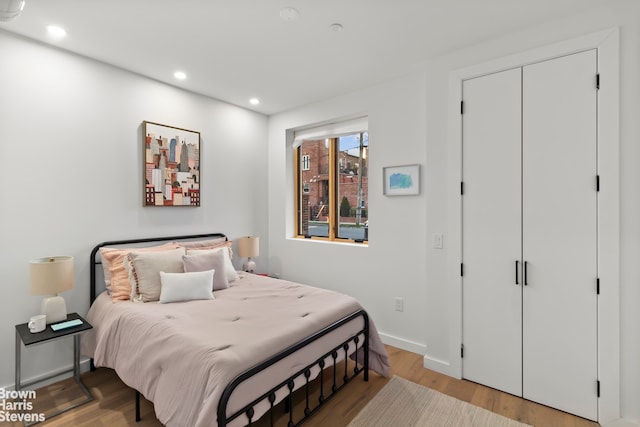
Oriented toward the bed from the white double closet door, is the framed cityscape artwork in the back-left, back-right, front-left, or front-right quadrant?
front-right

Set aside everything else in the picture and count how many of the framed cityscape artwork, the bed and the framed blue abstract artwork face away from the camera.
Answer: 0

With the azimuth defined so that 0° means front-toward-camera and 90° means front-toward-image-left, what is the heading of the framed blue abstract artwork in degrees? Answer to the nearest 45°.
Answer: approximately 45°

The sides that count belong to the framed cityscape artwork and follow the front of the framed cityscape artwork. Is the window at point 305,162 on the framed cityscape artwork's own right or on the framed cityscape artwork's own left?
on the framed cityscape artwork's own left

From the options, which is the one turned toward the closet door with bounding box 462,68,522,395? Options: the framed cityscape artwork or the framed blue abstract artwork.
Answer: the framed cityscape artwork

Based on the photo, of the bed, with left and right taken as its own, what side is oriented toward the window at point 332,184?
left

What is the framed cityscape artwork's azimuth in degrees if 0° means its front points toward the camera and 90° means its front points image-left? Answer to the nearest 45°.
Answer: approximately 315°

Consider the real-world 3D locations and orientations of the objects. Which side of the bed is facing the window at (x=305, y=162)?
left

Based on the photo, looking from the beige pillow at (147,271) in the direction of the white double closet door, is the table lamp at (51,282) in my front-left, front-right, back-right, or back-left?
back-right

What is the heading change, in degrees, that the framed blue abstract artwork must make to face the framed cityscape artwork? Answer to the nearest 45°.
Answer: approximately 45° to its right

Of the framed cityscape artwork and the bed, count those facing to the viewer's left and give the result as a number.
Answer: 0

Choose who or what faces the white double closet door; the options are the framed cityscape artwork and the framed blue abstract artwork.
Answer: the framed cityscape artwork

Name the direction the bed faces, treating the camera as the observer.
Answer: facing the viewer and to the right of the viewer

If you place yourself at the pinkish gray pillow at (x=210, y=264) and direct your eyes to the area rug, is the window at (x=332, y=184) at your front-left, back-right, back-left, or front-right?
front-left
